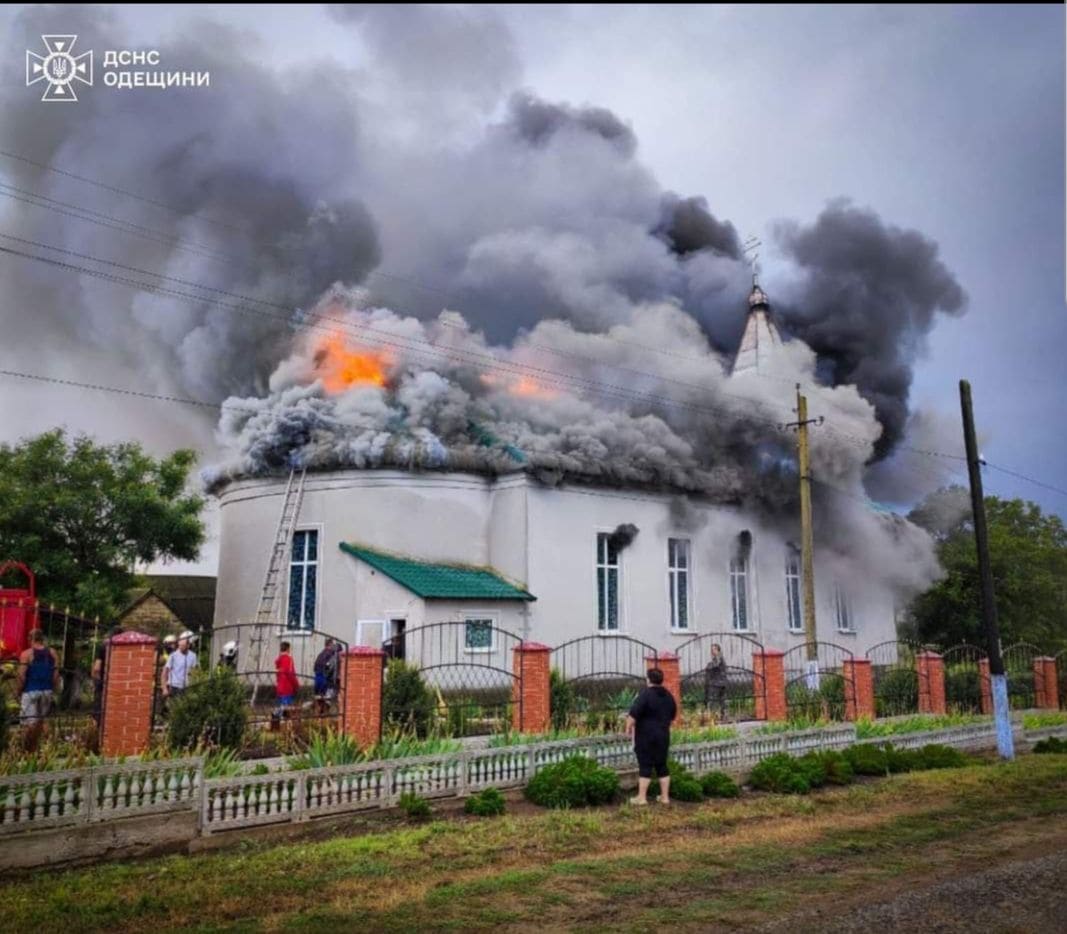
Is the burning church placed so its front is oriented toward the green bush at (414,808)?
no

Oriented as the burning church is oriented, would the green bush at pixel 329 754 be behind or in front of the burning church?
behind

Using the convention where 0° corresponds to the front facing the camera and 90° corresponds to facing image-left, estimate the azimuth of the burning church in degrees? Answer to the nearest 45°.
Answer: approximately 225°

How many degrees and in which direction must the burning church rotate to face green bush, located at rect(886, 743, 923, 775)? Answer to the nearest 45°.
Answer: approximately 90° to its right

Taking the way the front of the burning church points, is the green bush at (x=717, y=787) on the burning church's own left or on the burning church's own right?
on the burning church's own right

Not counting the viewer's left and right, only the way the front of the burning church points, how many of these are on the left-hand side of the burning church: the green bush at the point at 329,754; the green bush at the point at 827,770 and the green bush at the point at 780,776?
0

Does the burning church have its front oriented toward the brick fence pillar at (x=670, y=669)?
no

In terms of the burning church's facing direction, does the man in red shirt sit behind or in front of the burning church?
behind

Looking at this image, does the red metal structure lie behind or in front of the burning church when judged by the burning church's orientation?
behind

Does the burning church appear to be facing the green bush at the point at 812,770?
no

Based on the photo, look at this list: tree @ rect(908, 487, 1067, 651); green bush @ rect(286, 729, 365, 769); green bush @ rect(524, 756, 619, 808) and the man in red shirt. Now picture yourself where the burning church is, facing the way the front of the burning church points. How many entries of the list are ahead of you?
1

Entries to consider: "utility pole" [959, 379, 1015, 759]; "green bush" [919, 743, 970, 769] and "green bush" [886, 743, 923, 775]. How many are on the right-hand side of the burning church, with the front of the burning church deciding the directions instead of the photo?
3

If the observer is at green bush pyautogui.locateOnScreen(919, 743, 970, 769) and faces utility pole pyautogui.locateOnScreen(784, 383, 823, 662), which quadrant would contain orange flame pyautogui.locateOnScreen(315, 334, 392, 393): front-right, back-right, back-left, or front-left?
front-left

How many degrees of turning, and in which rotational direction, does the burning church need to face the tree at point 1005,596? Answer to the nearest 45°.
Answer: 0° — it already faces it

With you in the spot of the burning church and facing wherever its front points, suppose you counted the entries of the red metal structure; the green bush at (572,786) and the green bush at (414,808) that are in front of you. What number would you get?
0

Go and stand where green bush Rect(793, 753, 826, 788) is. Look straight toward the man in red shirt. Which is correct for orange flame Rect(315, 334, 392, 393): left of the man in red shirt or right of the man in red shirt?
right

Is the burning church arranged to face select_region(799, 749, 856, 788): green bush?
no

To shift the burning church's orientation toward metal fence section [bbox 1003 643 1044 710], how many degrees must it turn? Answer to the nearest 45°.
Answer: approximately 45° to its left

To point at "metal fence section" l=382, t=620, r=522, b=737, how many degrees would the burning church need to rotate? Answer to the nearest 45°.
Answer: approximately 135° to its right

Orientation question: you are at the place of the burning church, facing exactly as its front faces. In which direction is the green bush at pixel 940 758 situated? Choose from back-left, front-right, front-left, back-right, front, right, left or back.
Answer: right
